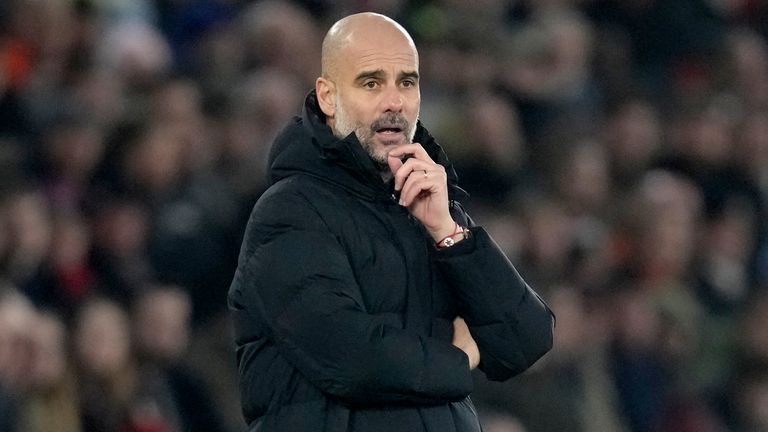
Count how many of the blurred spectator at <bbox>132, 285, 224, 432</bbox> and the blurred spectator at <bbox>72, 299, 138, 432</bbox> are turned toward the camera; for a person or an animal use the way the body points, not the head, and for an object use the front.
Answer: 2

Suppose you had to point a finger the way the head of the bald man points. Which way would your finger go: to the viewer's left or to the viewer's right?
to the viewer's right

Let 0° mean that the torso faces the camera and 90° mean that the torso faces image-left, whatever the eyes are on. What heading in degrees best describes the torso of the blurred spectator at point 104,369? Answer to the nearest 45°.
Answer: approximately 0°

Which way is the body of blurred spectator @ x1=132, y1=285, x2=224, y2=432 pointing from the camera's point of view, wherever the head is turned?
toward the camera

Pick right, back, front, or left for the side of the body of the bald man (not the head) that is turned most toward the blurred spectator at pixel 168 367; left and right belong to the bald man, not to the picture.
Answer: back

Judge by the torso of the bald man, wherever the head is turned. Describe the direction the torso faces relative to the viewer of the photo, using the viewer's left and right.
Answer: facing the viewer and to the right of the viewer

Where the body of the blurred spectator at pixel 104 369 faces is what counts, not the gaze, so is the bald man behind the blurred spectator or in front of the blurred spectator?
in front

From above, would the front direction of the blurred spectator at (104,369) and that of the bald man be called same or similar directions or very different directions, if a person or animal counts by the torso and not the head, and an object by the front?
same or similar directions
